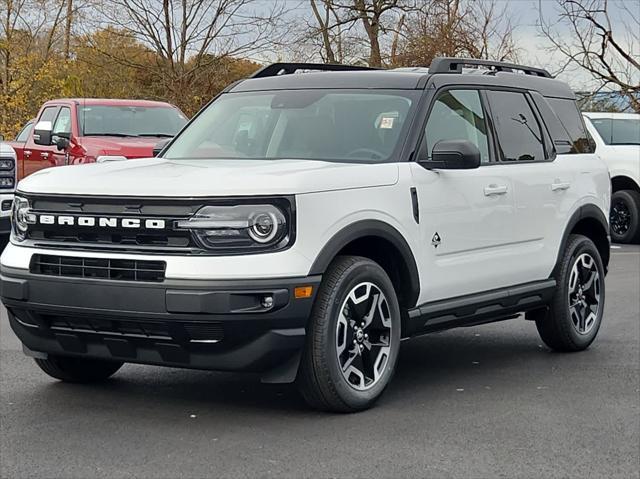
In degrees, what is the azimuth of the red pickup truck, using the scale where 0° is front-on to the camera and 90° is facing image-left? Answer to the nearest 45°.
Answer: approximately 315°

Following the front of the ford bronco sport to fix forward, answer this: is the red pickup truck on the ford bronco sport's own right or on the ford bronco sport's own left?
on the ford bronco sport's own right

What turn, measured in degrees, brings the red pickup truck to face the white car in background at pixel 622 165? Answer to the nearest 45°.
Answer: approximately 45° to its left
